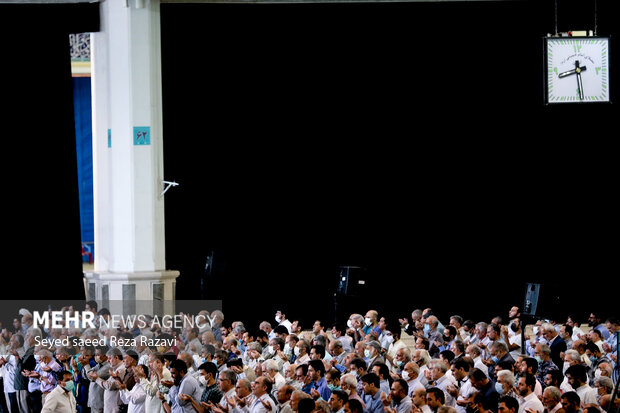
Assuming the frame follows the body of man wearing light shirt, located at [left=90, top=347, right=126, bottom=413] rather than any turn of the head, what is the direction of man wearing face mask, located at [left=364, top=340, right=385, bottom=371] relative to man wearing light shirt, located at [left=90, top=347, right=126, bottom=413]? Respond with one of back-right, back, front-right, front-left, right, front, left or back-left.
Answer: back

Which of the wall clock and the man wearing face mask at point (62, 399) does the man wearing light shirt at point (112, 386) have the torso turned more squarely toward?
the man wearing face mask

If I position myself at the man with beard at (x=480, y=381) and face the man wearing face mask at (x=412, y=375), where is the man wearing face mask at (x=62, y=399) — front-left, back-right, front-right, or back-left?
front-left

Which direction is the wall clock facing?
toward the camera

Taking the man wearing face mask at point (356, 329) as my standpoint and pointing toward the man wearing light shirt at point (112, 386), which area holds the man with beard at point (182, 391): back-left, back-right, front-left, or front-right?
front-left

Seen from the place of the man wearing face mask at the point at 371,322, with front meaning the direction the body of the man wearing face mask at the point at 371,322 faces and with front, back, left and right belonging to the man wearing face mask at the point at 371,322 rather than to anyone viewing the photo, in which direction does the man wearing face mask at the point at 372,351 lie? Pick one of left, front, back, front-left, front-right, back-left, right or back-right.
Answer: front-left

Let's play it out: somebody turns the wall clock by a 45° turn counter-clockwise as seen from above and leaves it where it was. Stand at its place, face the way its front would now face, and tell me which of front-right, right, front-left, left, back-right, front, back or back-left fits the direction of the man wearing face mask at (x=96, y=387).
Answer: right
